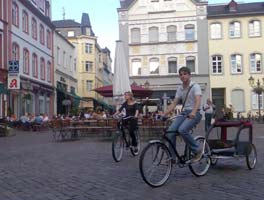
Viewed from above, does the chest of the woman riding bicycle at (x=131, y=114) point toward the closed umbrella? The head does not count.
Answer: no

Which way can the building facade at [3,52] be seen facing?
to the viewer's right

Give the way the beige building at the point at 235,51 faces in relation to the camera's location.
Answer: facing the viewer

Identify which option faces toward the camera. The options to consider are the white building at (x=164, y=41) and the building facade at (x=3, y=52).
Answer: the white building

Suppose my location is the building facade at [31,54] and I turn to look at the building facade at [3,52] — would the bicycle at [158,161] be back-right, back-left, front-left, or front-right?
front-left

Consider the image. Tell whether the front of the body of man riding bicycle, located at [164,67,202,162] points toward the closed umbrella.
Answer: no

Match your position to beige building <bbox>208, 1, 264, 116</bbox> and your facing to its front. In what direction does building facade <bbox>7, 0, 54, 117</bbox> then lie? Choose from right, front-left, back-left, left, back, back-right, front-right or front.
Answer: front-right

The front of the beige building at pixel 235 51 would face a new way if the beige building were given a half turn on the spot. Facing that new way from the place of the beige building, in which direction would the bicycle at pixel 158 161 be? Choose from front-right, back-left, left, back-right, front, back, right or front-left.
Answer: back

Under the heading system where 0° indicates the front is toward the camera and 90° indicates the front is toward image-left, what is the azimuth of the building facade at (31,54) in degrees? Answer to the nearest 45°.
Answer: approximately 315°

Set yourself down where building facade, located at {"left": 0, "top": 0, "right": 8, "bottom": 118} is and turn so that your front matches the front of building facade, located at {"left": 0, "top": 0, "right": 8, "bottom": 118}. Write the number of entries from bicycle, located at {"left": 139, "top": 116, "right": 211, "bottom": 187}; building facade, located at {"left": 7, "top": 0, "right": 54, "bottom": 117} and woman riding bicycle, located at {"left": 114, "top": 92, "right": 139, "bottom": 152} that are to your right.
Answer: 2

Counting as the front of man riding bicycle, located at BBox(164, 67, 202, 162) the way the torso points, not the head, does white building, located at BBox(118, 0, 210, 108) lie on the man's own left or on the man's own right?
on the man's own right

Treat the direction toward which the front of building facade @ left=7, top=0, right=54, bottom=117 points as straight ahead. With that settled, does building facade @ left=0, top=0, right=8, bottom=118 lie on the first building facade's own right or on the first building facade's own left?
on the first building facade's own right

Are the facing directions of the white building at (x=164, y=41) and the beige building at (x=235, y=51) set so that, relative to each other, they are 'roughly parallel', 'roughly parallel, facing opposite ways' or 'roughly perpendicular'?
roughly parallel

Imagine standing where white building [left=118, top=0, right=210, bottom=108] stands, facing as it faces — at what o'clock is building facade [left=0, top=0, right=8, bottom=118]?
The building facade is roughly at 1 o'clock from the white building.

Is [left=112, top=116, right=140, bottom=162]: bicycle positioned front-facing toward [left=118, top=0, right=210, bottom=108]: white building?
no

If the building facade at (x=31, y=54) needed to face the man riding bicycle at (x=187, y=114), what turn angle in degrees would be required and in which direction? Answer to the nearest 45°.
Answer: approximately 45° to its right
